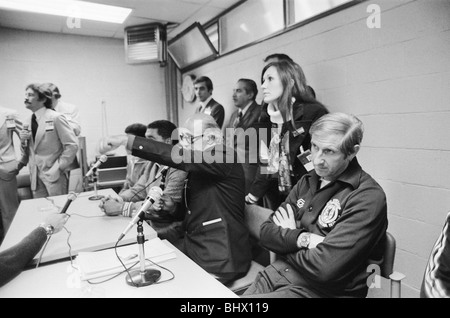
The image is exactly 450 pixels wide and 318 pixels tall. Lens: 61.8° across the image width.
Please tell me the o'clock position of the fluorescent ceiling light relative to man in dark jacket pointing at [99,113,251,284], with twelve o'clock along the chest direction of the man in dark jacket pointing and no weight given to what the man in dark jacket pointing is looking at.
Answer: The fluorescent ceiling light is roughly at 2 o'clock from the man in dark jacket pointing.

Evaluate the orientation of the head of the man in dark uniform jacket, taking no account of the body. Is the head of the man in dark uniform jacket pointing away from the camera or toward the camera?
toward the camera

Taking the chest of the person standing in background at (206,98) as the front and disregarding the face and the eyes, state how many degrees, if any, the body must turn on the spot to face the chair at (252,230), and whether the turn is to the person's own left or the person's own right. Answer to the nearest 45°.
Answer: approximately 45° to the person's own left

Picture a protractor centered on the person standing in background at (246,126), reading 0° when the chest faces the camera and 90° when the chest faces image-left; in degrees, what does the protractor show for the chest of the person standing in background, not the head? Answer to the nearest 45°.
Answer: approximately 45°

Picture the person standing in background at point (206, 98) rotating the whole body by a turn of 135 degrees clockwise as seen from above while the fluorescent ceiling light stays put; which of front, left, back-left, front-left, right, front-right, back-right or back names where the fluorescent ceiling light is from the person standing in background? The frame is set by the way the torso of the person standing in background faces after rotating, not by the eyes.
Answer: left

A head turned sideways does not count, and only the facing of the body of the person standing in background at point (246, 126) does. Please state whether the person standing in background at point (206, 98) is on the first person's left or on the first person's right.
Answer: on the first person's right

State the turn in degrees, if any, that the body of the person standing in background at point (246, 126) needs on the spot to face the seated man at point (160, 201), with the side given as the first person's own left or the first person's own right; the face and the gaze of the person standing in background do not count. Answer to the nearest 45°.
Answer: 0° — they already face them

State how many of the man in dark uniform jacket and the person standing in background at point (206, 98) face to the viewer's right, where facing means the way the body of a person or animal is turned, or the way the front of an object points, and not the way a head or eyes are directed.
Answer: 0

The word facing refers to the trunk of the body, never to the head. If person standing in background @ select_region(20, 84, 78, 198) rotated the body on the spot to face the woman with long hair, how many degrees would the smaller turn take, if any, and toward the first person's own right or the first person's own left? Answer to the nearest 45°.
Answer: approximately 90° to the first person's own left

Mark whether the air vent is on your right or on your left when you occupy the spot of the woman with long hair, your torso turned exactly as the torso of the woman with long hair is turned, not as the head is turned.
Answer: on your right

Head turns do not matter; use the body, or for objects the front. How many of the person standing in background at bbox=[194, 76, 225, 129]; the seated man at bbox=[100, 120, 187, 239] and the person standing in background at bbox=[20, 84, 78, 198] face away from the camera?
0

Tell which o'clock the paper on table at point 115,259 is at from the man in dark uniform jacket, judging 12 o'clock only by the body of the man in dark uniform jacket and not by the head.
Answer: The paper on table is roughly at 1 o'clock from the man in dark uniform jacket.

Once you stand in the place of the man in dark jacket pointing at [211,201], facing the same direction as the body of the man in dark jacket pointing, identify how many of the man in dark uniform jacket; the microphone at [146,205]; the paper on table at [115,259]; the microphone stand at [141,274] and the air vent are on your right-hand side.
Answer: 1

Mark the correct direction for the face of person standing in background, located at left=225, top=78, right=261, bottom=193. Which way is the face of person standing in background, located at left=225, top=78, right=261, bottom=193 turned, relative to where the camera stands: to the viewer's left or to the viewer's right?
to the viewer's left

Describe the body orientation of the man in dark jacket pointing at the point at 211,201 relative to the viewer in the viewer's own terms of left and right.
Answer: facing to the left of the viewer

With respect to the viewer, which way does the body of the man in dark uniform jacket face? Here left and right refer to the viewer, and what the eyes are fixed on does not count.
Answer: facing the viewer and to the left of the viewer
